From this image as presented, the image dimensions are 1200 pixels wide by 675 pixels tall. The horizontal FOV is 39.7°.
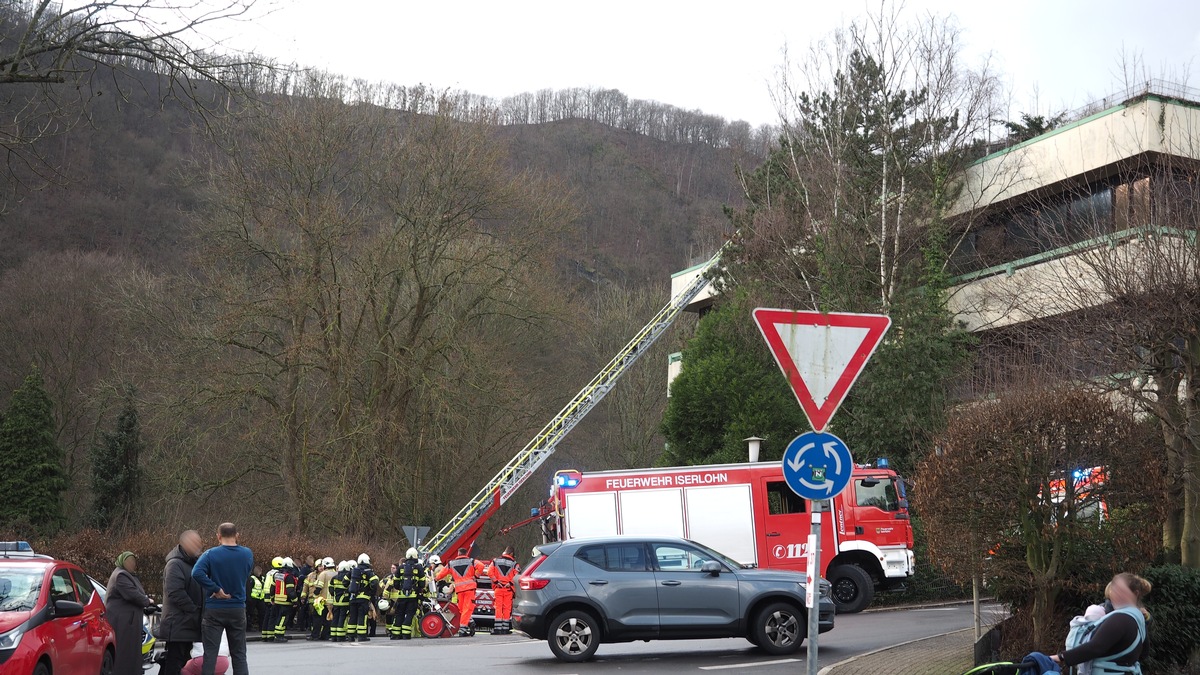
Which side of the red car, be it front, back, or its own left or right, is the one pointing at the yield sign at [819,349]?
left

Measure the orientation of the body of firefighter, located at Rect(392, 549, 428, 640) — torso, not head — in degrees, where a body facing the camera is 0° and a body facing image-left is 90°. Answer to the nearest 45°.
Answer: approximately 180°

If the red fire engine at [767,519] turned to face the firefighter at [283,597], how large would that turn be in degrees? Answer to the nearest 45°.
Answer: approximately 180°

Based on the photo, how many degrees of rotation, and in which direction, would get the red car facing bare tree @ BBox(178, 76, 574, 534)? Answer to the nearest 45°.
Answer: approximately 135° to its right

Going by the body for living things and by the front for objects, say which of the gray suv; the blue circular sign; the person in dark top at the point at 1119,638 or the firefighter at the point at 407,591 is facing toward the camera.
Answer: the blue circular sign

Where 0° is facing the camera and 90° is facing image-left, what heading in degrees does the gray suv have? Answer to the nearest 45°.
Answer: approximately 270°

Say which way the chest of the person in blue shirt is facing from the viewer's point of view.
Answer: away from the camera

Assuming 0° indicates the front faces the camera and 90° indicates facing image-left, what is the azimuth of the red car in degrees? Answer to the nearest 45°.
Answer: approximately 45°

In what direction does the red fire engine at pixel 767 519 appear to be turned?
to the viewer's right

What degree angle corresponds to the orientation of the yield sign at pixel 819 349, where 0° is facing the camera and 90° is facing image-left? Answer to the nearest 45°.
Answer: approximately 0°

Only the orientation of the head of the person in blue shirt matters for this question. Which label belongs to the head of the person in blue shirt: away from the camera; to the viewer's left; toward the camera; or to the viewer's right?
away from the camera

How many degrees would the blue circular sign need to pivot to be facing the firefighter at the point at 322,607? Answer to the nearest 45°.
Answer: approximately 135° to its right

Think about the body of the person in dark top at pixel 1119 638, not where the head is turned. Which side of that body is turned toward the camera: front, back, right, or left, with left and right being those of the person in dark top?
left
